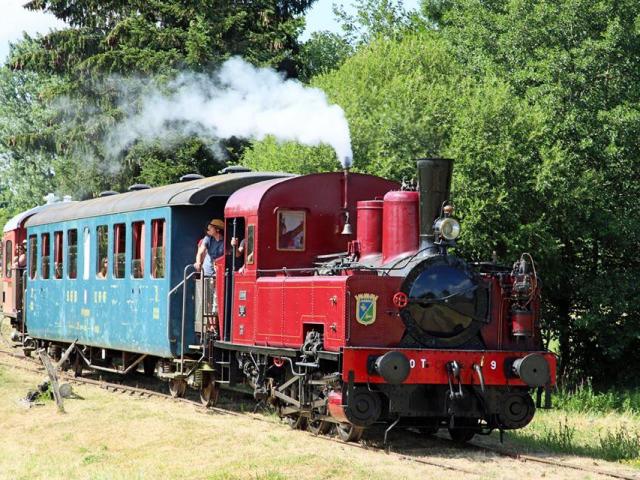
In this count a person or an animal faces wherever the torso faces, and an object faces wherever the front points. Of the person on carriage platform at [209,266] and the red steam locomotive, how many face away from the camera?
0

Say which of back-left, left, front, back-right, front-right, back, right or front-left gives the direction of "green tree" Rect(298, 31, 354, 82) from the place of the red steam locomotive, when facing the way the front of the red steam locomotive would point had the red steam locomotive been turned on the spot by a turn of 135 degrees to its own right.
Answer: right

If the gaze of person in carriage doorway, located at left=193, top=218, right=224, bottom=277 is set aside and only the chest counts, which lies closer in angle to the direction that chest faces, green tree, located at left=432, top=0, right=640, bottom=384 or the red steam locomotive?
the red steam locomotive

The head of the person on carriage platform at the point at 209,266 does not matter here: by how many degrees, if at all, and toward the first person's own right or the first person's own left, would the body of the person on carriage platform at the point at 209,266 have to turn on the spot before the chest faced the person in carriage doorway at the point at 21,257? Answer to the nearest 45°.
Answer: approximately 135° to the first person's own right

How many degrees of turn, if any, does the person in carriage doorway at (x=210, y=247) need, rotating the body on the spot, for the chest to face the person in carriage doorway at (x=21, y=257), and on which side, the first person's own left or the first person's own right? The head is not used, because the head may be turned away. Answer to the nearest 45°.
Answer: approximately 135° to the first person's own right

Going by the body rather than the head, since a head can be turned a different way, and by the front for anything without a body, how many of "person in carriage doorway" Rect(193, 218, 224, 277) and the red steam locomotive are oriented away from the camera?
0
